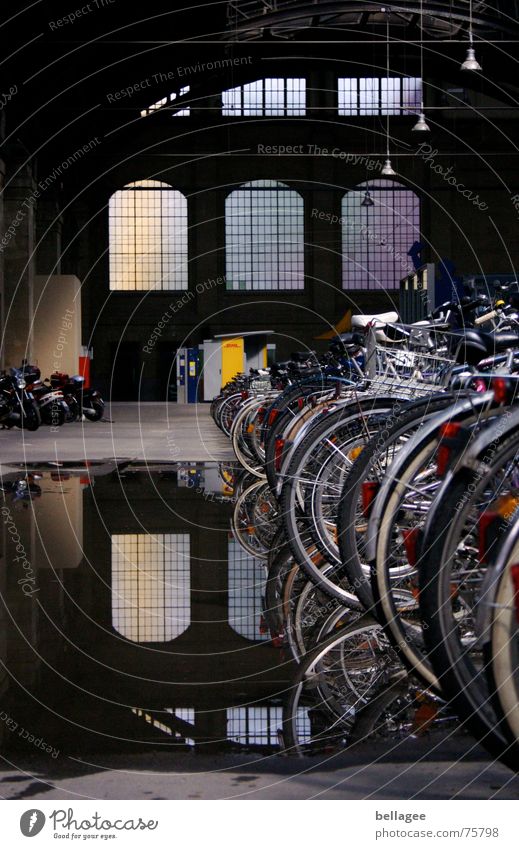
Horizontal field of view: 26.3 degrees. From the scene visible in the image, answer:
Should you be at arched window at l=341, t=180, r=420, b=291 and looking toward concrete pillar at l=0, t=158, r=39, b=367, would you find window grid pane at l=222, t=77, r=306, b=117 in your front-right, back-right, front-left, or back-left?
front-right

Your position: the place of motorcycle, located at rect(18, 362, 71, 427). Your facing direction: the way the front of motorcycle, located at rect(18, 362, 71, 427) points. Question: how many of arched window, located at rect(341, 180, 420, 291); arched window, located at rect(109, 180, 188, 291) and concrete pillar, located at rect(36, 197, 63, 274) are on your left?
0

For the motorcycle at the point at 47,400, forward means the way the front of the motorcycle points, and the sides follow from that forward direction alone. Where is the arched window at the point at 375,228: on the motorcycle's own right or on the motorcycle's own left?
on the motorcycle's own right

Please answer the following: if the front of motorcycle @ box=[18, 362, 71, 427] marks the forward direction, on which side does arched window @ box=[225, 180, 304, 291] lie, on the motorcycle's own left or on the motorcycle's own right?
on the motorcycle's own right

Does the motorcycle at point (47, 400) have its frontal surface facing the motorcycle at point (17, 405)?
no

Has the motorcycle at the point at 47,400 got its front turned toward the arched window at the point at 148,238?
no
